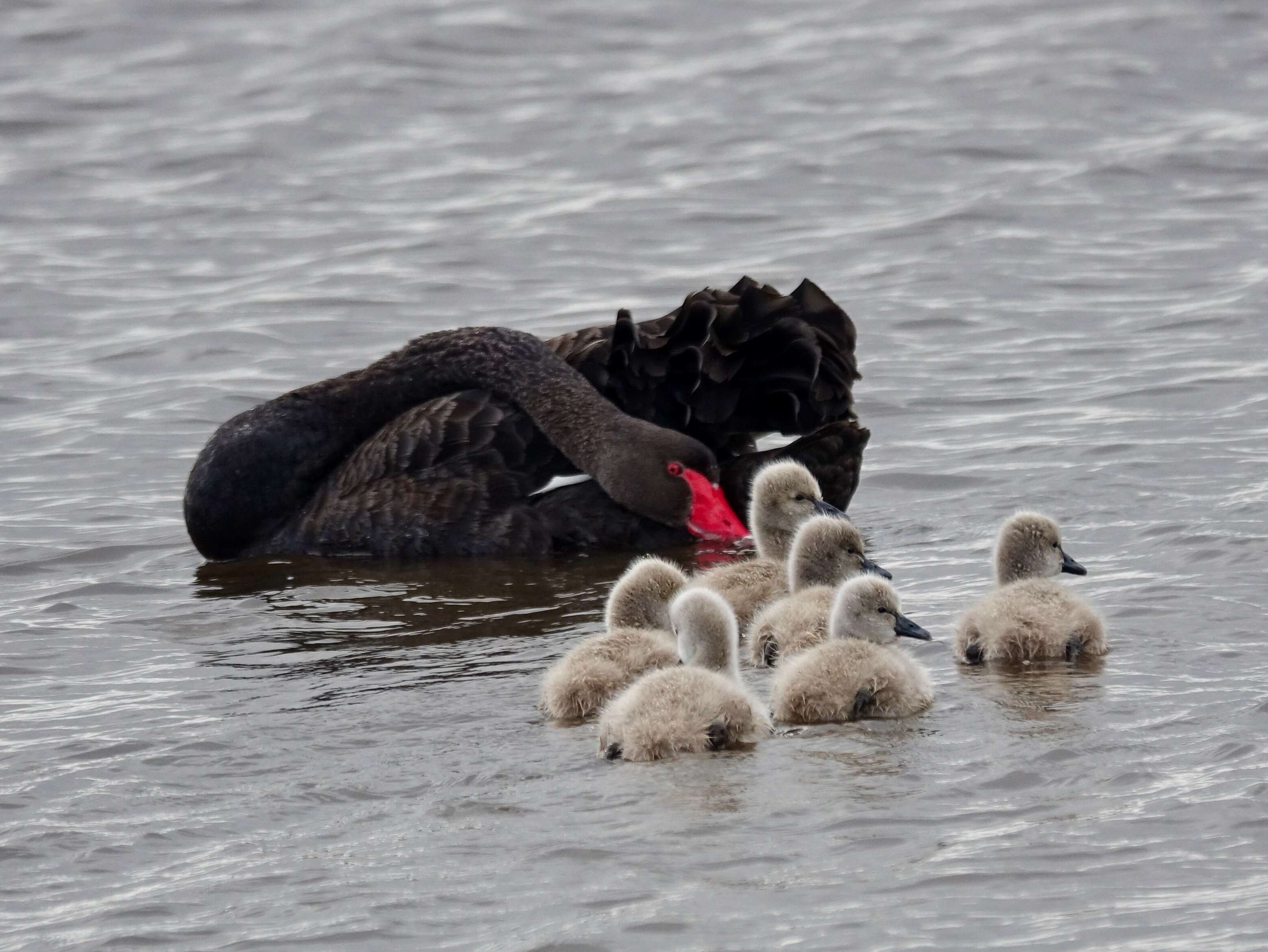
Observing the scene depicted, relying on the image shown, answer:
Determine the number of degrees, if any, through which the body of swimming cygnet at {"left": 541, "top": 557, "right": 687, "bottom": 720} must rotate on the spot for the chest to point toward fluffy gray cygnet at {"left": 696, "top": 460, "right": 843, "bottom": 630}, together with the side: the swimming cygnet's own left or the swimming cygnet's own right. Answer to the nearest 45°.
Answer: approximately 45° to the swimming cygnet's own left

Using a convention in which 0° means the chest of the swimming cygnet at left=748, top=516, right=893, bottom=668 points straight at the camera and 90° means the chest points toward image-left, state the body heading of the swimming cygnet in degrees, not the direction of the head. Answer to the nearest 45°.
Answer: approximately 225°

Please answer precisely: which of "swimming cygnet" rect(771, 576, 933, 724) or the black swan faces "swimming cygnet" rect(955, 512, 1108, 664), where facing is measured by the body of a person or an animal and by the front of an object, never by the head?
"swimming cygnet" rect(771, 576, 933, 724)

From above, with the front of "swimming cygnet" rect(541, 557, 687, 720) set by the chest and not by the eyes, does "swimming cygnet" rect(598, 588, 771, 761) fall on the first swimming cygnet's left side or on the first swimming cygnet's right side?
on the first swimming cygnet's right side

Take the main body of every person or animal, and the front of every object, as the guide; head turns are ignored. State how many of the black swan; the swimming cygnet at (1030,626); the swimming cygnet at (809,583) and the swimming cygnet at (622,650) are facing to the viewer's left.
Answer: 1

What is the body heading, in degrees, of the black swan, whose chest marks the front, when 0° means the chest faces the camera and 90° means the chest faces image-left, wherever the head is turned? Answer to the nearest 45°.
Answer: approximately 90°

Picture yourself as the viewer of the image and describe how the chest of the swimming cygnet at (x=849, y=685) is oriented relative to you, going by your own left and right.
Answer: facing away from the viewer and to the right of the viewer

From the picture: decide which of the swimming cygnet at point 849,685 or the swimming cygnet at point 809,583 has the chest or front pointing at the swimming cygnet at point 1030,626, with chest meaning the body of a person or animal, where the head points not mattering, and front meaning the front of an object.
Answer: the swimming cygnet at point 849,685

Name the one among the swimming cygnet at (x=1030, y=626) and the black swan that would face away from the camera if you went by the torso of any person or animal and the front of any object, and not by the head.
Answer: the swimming cygnet

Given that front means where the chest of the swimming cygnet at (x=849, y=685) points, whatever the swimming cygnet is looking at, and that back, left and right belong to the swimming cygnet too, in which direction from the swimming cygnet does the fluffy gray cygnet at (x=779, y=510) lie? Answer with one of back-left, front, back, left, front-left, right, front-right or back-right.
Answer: front-left

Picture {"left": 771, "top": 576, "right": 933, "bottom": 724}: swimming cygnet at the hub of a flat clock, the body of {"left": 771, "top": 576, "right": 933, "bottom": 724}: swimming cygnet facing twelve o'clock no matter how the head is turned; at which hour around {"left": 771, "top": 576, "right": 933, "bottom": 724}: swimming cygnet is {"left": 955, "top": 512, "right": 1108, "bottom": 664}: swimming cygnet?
{"left": 955, "top": 512, "right": 1108, "bottom": 664}: swimming cygnet is roughly at 12 o'clock from {"left": 771, "top": 576, "right": 933, "bottom": 724}: swimming cygnet.

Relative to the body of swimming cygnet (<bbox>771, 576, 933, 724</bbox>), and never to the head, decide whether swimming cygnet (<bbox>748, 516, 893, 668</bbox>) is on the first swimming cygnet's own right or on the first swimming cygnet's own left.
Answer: on the first swimming cygnet's own left
